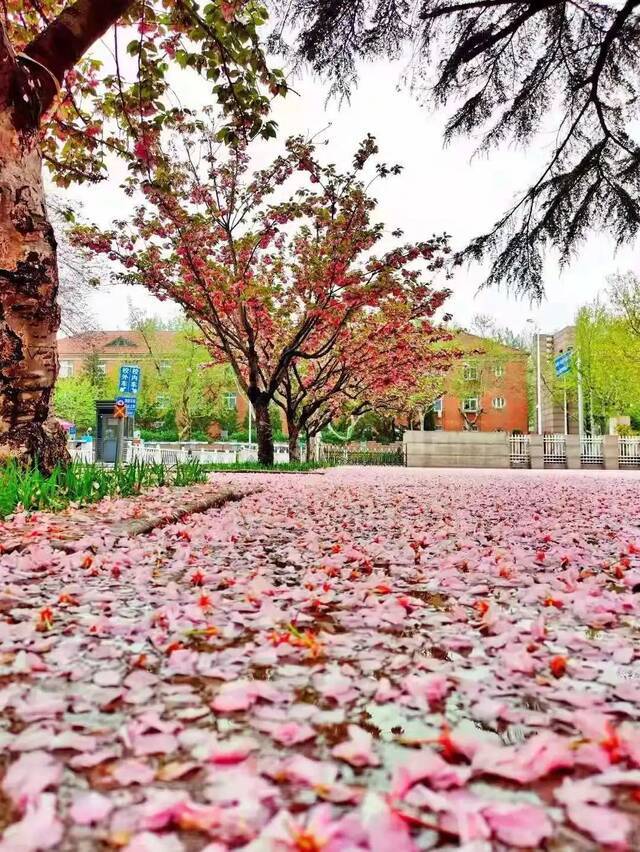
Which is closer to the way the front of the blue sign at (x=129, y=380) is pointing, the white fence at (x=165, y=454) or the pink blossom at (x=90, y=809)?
the pink blossom

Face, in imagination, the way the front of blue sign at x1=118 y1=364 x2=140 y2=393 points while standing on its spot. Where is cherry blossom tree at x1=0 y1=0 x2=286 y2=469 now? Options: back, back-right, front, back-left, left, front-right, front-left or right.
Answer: front

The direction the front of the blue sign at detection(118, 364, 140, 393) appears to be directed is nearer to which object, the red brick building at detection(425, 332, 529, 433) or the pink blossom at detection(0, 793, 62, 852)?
the pink blossom

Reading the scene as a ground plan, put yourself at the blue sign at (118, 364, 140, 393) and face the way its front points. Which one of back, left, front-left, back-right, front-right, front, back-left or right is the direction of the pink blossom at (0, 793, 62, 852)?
front

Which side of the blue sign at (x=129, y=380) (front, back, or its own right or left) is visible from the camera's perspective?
front

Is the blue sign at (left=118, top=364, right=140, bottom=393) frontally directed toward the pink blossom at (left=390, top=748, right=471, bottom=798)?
yes

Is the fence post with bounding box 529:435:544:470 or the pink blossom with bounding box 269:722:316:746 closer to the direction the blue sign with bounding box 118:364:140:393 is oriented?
the pink blossom

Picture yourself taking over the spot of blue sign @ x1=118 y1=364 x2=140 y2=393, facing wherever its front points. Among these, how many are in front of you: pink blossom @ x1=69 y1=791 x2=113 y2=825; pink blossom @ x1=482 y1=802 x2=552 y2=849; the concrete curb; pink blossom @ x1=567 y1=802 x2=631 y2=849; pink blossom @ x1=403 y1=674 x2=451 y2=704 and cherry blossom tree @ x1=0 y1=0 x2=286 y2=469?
6

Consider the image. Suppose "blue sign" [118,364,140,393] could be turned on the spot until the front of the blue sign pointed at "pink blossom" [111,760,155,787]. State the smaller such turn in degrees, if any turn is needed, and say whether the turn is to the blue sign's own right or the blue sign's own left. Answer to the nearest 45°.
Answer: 0° — it already faces it

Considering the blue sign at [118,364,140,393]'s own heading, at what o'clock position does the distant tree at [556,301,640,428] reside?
The distant tree is roughly at 8 o'clock from the blue sign.

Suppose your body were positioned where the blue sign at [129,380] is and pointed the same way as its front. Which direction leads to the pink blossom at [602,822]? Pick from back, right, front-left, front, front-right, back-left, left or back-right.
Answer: front

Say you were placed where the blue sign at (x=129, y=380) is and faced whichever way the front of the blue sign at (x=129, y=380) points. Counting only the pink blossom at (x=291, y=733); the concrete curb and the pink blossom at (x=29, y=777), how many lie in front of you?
3

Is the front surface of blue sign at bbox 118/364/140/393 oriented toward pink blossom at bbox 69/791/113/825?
yes

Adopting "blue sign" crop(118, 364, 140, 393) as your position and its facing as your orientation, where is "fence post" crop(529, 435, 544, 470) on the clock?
The fence post is roughly at 8 o'clock from the blue sign.

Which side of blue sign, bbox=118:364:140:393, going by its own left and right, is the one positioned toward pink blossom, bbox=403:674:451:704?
front

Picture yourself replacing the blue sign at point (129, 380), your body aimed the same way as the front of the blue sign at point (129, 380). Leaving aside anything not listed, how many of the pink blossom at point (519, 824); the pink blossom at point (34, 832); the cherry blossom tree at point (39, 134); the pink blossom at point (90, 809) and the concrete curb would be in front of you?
5
